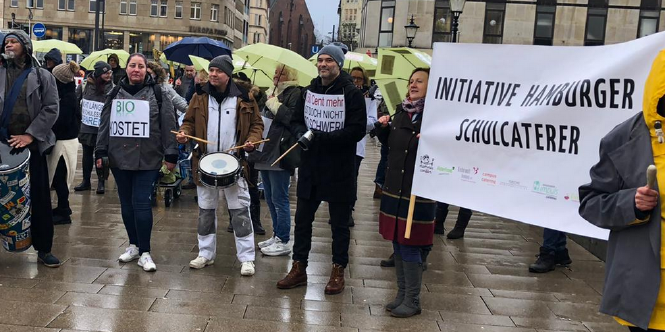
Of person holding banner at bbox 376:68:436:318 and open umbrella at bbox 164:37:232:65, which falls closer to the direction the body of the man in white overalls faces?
the person holding banner

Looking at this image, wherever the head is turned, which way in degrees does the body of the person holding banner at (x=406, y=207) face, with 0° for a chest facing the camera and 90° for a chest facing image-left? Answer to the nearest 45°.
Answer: approximately 45°

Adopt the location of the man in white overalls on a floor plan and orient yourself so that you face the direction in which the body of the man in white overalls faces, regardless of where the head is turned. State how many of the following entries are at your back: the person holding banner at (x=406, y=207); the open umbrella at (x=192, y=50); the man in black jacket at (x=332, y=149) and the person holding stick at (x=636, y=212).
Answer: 1

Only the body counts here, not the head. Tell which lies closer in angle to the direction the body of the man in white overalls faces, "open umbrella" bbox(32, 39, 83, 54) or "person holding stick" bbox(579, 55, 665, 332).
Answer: the person holding stick

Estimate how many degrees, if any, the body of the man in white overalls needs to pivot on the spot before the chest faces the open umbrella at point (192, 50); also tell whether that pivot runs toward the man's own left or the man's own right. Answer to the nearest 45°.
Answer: approximately 180°

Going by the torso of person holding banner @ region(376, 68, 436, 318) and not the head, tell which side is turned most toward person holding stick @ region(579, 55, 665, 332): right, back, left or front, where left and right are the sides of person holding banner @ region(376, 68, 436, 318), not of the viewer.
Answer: left

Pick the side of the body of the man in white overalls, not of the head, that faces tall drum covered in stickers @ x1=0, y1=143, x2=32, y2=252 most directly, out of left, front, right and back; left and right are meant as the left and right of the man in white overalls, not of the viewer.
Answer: right

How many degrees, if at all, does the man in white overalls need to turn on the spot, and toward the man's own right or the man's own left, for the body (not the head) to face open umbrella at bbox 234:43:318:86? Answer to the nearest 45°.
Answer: approximately 180°

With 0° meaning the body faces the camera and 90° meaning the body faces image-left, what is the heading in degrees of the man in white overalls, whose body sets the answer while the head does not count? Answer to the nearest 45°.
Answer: approximately 0°

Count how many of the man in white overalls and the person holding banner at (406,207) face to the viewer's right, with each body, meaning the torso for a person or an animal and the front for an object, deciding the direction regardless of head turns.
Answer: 0
